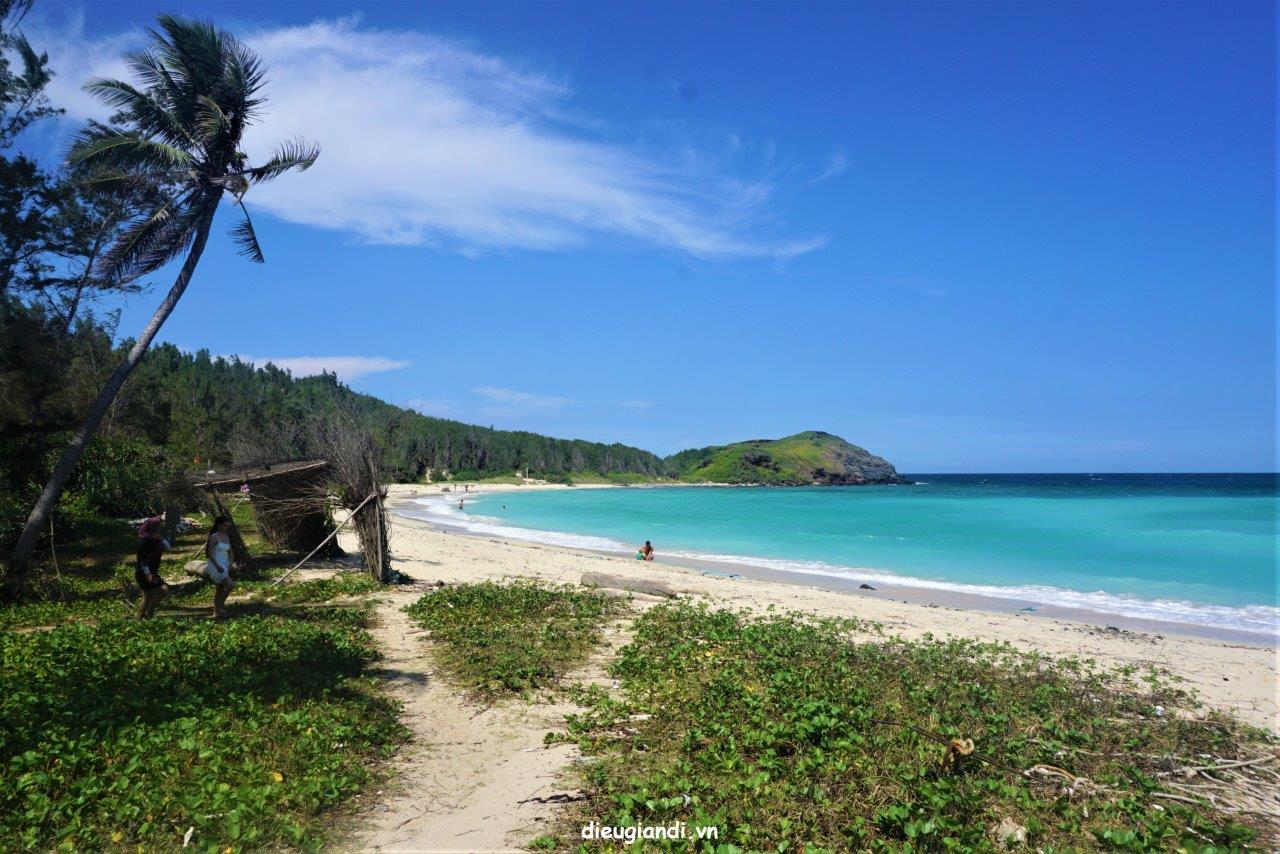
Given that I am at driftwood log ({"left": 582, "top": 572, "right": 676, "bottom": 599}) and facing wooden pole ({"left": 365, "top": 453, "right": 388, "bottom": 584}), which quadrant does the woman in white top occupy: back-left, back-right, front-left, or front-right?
front-left

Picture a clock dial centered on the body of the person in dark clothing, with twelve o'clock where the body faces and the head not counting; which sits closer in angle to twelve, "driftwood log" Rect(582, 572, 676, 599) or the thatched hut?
the driftwood log
